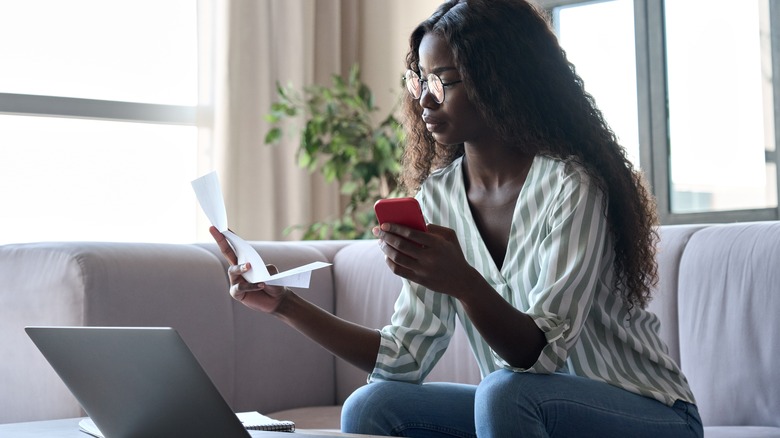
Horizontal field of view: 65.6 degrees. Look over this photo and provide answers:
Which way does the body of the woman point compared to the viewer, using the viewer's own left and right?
facing the viewer and to the left of the viewer

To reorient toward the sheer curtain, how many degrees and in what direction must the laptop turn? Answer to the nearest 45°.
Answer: approximately 45° to its left

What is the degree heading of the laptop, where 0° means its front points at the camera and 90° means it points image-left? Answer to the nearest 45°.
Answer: approximately 225°

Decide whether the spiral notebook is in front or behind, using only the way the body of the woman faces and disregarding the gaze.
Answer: in front

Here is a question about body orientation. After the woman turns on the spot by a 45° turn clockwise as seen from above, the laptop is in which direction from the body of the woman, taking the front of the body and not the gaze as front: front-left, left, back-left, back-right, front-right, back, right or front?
front-left
